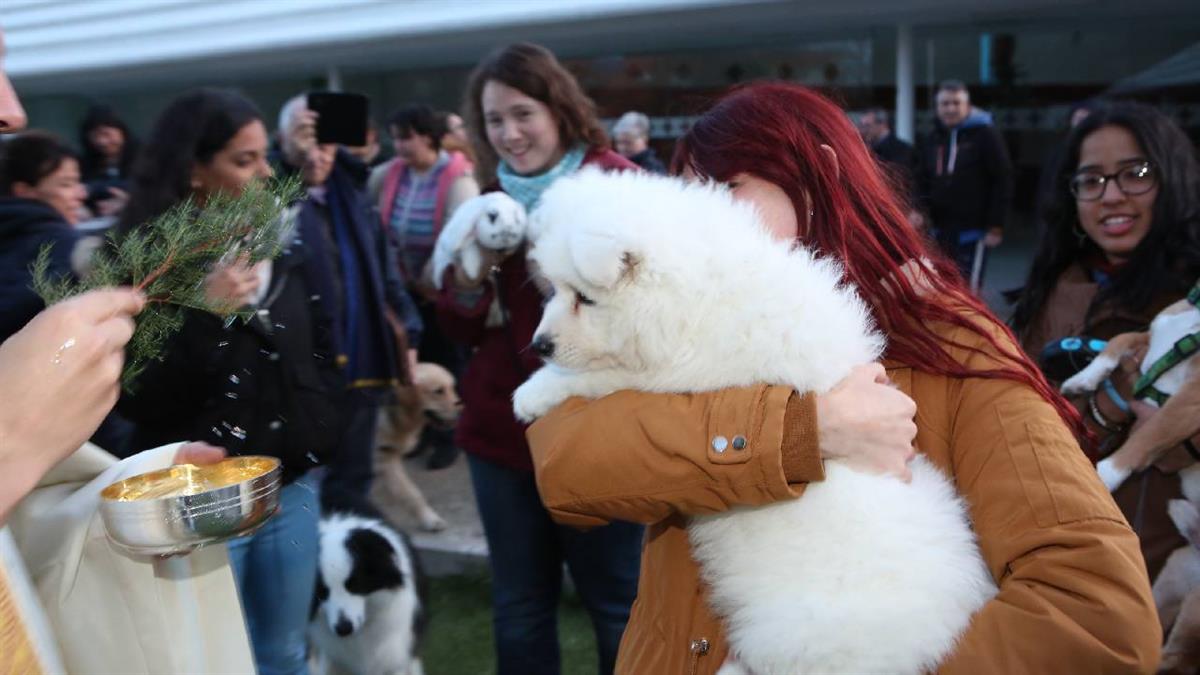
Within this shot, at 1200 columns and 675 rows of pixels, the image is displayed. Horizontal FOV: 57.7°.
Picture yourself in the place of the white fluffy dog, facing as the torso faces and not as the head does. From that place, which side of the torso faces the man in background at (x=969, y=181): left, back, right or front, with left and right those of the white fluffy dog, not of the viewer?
right

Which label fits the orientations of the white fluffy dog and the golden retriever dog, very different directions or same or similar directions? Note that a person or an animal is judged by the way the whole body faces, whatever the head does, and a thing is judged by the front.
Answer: very different directions

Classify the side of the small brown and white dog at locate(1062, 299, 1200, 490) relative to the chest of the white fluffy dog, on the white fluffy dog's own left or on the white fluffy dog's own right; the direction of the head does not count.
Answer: on the white fluffy dog's own right

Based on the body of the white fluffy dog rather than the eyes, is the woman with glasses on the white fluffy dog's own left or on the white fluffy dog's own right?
on the white fluffy dog's own right

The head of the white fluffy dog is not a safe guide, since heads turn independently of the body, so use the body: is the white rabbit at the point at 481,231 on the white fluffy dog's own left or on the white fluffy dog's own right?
on the white fluffy dog's own right

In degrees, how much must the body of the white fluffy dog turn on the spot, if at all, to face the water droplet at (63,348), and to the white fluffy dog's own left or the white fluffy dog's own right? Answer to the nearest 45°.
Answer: approximately 45° to the white fluffy dog's own left

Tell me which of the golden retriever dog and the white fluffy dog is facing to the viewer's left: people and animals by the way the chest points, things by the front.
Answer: the white fluffy dog

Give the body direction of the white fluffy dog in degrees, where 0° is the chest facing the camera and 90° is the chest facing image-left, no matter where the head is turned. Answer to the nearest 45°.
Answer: approximately 90°
